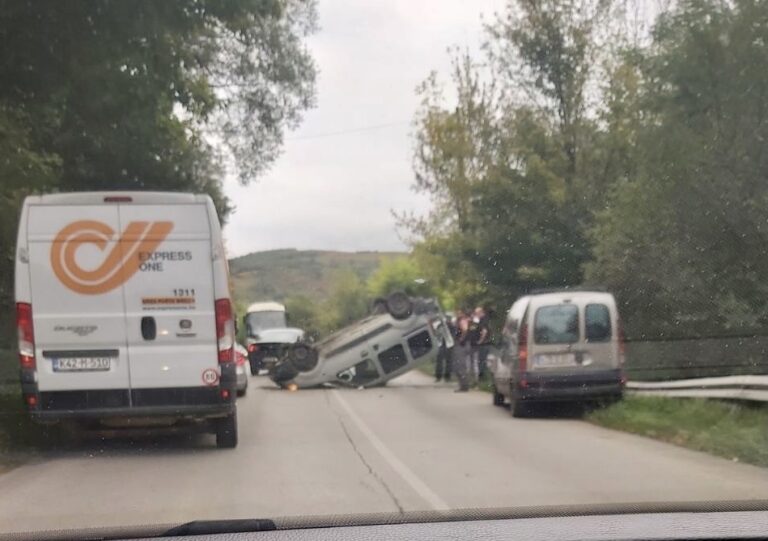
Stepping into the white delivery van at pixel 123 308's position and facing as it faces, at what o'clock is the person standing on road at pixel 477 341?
The person standing on road is roughly at 2 o'clock from the white delivery van.

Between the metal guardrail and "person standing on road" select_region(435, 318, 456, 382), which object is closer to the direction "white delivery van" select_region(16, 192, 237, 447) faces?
the person standing on road

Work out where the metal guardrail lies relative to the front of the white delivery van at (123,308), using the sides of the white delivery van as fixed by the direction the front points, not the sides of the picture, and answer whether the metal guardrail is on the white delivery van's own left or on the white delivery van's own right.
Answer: on the white delivery van's own right

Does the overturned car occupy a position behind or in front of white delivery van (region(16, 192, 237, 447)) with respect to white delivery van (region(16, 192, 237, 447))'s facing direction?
in front

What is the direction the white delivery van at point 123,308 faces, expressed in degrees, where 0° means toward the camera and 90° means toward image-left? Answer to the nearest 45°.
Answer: approximately 180°

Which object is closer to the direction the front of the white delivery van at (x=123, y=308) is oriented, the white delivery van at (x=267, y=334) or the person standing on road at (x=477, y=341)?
the white delivery van

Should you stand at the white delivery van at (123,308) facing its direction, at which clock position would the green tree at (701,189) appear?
The green tree is roughly at 3 o'clock from the white delivery van.

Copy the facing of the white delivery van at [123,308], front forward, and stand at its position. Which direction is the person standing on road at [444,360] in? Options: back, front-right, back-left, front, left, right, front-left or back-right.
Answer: front-right
